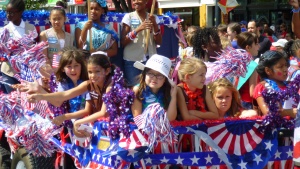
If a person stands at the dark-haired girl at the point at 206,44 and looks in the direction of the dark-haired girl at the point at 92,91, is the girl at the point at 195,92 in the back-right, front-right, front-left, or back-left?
front-left

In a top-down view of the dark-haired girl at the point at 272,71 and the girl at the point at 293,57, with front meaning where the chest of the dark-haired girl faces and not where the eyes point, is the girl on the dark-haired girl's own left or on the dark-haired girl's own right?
on the dark-haired girl's own left

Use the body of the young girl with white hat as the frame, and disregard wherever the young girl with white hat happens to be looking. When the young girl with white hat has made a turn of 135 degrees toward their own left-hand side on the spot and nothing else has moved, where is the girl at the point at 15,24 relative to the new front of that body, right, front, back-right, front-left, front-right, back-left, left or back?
left

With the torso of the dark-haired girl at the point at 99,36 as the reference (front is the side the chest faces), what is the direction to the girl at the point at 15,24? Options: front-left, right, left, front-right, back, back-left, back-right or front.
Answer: front-right

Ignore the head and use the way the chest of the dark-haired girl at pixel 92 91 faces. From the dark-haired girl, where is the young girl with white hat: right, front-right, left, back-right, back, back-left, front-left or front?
left

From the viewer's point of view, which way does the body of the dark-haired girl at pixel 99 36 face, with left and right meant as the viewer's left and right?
facing the viewer and to the left of the viewer

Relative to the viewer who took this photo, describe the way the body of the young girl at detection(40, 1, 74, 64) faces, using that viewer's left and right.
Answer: facing the viewer

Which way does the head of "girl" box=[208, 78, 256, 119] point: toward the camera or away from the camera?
toward the camera

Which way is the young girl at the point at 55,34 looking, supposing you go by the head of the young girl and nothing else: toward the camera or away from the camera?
toward the camera

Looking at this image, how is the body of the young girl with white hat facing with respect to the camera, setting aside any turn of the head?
toward the camera
